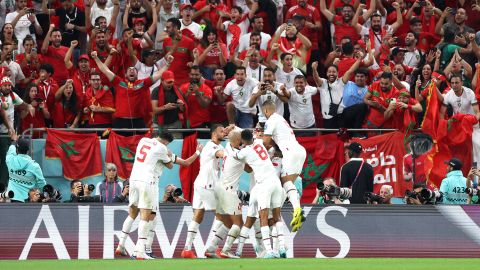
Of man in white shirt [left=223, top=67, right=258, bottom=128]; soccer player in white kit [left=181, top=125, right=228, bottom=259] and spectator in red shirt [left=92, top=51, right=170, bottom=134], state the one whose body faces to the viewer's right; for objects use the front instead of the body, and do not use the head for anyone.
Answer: the soccer player in white kit

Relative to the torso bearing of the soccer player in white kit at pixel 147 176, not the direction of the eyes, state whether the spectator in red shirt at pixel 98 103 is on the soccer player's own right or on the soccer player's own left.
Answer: on the soccer player's own left

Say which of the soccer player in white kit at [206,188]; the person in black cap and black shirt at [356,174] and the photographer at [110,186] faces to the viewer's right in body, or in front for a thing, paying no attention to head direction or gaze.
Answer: the soccer player in white kit

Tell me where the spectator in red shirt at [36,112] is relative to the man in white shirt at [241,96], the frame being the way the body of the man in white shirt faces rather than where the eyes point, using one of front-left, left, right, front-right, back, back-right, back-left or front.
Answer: right

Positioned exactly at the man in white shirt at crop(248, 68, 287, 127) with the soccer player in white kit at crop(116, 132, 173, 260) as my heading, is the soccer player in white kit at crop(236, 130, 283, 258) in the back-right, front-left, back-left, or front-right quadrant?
front-left

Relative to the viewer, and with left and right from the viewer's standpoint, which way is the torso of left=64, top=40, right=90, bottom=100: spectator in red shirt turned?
facing the viewer

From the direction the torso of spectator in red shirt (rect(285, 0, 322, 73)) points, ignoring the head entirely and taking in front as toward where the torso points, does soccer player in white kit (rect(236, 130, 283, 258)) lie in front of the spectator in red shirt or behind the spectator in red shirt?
in front

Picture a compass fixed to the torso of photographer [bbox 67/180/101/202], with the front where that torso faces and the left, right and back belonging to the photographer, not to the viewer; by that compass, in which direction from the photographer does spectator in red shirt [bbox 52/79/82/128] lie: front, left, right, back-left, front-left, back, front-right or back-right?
back-left

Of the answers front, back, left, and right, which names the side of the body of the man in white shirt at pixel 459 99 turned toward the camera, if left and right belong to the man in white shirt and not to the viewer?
front

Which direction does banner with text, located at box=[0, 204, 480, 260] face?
toward the camera

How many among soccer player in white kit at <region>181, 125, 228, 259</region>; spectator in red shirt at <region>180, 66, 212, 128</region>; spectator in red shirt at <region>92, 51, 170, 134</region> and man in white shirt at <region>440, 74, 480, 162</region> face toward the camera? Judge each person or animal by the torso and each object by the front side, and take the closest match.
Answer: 3
